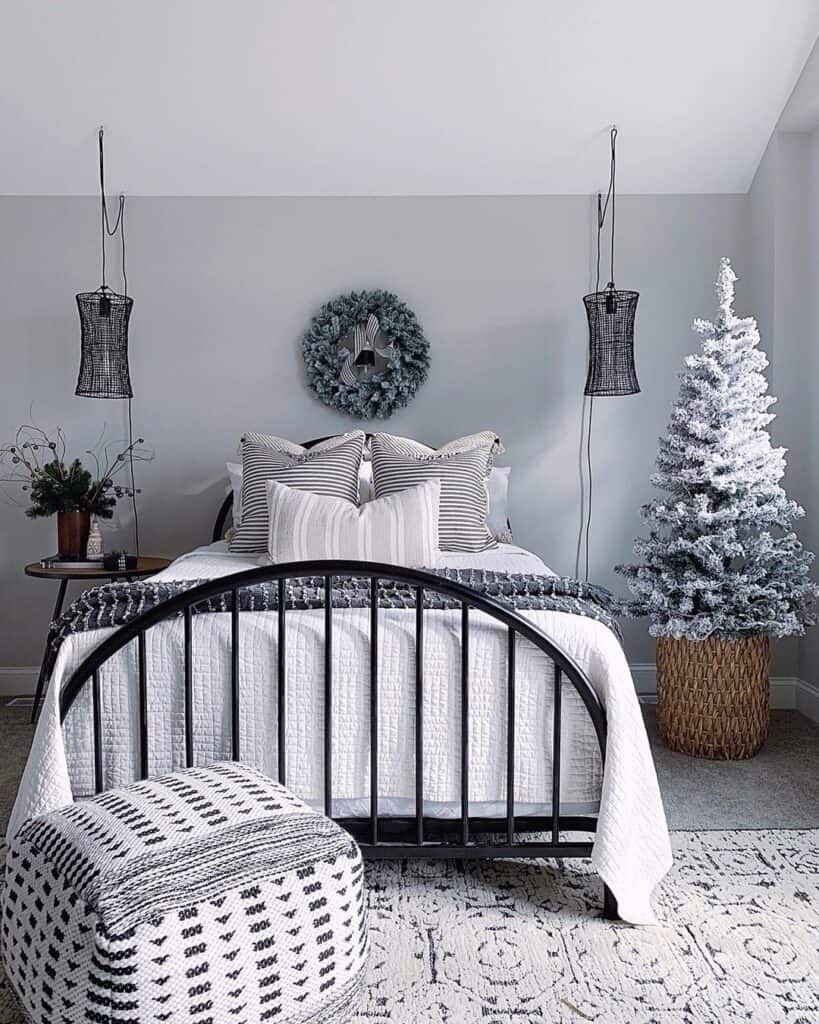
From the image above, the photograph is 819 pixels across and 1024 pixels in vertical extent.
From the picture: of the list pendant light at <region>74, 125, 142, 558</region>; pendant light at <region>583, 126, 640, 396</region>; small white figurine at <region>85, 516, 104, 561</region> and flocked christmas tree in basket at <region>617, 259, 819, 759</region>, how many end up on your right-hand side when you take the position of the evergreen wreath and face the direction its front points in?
2

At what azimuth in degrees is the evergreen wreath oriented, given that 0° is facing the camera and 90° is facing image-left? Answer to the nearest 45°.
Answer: approximately 0°

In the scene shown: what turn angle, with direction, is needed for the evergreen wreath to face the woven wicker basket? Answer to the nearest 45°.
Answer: approximately 45° to its left

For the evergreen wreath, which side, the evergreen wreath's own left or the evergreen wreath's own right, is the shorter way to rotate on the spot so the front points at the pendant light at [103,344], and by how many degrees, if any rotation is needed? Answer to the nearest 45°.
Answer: approximately 90° to the evergreen wreath's own right

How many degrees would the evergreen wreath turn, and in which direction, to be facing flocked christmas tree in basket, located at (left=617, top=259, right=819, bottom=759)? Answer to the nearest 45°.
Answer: approximately 45° to its left

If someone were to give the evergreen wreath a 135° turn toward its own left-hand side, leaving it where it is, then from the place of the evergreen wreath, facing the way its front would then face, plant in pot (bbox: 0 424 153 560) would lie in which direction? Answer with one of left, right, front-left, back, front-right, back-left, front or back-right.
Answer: back-left

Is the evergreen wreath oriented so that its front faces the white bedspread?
yes

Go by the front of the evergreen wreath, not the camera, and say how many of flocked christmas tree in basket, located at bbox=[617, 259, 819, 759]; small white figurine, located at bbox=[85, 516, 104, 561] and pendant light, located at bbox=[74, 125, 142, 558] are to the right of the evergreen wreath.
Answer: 2

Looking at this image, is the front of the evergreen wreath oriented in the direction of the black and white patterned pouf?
yes

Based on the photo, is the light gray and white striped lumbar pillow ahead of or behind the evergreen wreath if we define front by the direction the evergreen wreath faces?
ahead

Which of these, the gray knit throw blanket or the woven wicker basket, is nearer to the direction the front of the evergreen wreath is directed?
the gray knit throw blanket

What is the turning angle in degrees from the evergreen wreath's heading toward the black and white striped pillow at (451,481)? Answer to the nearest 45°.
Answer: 0° — it already faces it

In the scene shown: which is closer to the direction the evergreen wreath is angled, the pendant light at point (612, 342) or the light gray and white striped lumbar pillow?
the light gray and white striped lumbar pillow

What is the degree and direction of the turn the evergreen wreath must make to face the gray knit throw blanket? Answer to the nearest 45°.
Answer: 0° — it already faces it

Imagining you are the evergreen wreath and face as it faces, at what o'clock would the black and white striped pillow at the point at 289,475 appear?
The black and white striped pillow is roughly at 1 o'clock from the evergreen wreath.
